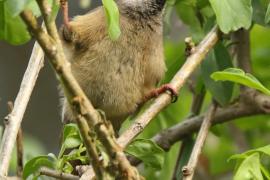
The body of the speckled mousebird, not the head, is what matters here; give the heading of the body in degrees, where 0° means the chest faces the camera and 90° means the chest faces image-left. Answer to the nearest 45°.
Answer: approximately 0°

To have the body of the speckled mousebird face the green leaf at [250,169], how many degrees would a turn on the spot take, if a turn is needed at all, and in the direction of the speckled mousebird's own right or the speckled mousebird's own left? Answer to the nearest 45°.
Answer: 0° — it already faces it

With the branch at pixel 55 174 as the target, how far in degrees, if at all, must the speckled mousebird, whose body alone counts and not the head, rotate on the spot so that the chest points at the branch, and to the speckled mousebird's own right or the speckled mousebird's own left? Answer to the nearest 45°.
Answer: approximately 45° to the speckled mousebird's own right
